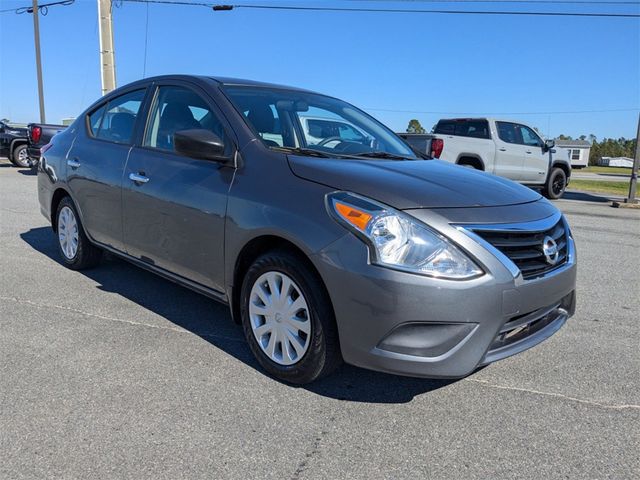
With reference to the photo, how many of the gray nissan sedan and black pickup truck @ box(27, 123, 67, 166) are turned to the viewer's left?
0

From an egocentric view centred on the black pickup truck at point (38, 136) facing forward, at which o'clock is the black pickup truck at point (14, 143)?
the black pickup truck at point (14, 143) is roughly at 10 o'clock from the black pickup truck at point (38, 136).

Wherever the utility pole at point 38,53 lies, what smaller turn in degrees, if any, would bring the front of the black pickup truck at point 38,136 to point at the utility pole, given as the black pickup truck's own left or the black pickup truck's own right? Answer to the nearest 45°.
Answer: approximately 45° to the black pickup truck's own left

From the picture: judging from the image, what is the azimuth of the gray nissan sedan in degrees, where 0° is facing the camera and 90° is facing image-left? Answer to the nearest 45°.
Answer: approximately 315°

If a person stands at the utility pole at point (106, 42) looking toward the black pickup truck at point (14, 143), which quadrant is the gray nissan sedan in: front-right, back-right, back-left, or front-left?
back-left

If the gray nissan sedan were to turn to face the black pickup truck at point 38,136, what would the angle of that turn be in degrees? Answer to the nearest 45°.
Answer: approximately 180°

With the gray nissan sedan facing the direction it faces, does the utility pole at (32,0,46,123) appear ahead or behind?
behind

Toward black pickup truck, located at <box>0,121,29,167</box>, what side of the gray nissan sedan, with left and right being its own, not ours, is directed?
back
